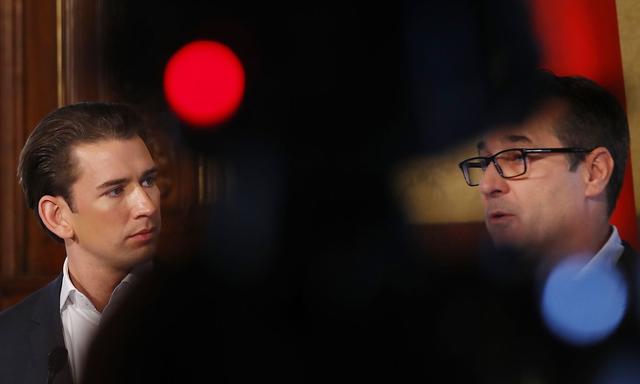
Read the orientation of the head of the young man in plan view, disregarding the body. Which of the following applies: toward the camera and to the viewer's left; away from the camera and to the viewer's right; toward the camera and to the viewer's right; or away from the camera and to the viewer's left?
toward the camera and to the viewer's right

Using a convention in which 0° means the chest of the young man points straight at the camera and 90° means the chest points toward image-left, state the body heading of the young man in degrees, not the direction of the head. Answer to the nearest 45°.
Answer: approximately 315°

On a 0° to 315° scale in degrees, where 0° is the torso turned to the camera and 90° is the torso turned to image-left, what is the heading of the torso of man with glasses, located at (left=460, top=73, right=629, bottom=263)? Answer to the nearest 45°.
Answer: approximately 45°
